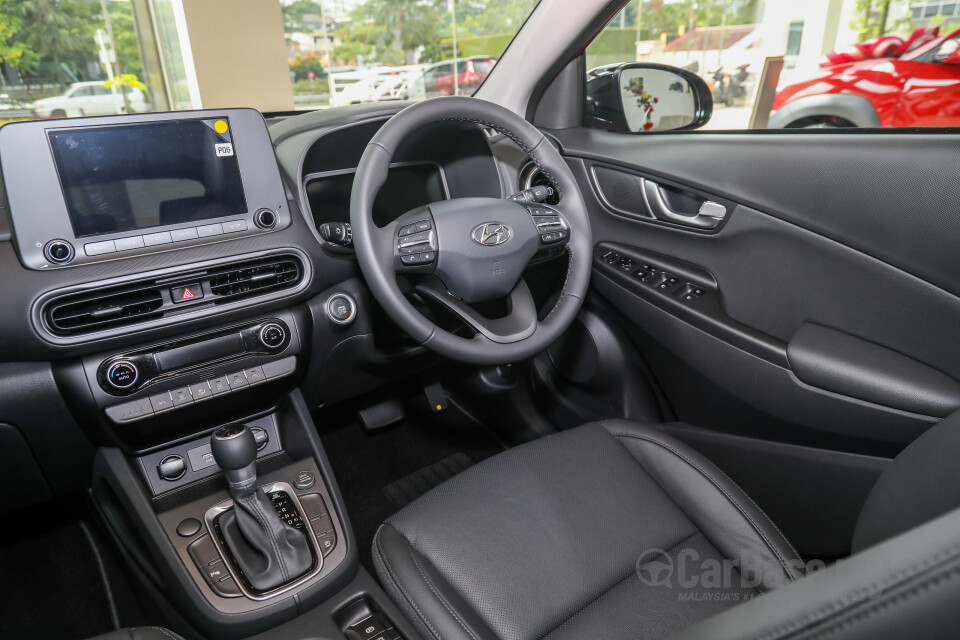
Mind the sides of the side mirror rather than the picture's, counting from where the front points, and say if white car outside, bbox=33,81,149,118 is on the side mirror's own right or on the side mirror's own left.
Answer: on the side mirror's own right

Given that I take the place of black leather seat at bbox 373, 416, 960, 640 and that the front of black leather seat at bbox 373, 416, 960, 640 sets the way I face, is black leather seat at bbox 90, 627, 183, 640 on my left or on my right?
on my left

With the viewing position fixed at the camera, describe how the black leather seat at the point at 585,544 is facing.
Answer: facing away from the viewer and to the left of the viewer

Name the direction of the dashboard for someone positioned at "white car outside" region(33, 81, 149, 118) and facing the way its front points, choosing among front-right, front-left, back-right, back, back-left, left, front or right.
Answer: left

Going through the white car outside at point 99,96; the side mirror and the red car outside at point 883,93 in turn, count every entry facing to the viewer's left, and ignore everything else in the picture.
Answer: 2

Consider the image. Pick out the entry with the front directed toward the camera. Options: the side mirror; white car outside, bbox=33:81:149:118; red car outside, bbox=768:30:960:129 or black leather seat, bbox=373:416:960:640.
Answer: the side mirror

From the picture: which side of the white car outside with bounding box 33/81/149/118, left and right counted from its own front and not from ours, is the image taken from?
left

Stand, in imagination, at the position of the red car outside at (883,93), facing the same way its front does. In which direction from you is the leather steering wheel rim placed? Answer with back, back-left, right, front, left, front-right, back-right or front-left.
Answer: front-left

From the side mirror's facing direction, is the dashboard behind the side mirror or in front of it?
in front

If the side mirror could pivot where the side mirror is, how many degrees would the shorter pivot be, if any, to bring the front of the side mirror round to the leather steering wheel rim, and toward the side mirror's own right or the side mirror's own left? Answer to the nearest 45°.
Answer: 0° — it already faces it

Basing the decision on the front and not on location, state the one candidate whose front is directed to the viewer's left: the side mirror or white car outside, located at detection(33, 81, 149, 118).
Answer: the white car outside

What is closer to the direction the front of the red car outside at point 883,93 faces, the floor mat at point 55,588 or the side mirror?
the side mirror

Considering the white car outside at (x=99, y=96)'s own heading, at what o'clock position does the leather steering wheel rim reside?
The leather steering wheel rim is roughly at 9 o'clock from the white car outside.

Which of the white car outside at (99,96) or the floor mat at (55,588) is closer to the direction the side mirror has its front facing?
the floor mat

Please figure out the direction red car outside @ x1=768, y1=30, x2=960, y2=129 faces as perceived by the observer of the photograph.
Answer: facing to the left of the viewer
